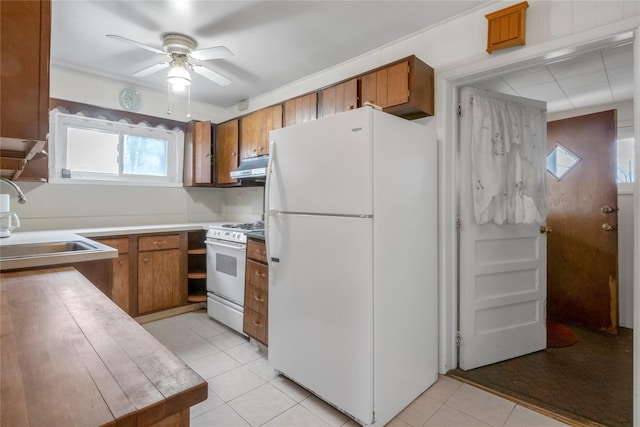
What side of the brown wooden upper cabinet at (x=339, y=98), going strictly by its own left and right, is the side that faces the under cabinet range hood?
right

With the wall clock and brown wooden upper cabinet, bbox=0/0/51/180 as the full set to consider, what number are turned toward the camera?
1

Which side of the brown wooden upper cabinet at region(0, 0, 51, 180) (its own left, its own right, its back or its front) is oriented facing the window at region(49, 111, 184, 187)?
left

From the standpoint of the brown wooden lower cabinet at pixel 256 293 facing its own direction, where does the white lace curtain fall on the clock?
The white lace curtain is roughly at 8 o'clock from the brown wooden lower cabinet.

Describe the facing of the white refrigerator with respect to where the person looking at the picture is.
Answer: facing the viewer and to the left of the viewer

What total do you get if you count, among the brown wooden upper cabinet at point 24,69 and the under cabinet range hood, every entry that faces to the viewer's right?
1

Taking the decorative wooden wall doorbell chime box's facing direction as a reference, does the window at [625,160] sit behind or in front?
behind

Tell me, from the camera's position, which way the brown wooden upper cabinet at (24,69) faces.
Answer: facing to the right of the viewer

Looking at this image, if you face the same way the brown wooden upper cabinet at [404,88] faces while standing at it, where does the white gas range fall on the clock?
The white gas range is roughly at 2 o'clock from the brown wooden upper cabinet.

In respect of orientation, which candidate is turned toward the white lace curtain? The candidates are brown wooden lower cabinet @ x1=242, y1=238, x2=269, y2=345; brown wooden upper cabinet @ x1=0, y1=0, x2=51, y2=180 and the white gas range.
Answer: the brown wooden upper cabinet

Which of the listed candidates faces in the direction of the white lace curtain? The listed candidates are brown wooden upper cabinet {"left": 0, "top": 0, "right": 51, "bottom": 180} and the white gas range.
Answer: the brown wooden upper cabinet

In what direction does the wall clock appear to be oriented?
toward the camera

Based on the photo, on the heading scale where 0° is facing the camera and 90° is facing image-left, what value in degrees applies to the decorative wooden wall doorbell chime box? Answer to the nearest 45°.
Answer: approximately 45°

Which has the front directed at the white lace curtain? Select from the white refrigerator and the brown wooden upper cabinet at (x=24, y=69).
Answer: the brown wooden upper cabinet
